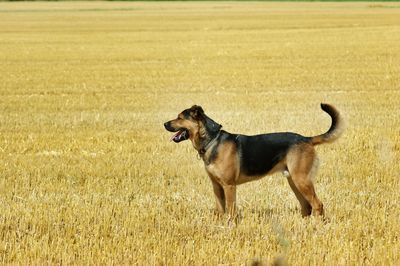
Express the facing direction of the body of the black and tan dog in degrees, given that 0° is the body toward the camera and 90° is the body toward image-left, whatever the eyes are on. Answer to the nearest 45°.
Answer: approximately 90°
